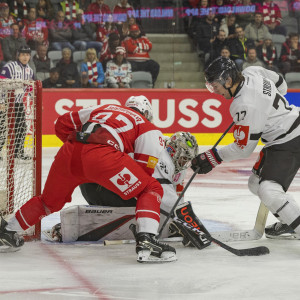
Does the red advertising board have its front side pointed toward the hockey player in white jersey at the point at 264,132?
yes

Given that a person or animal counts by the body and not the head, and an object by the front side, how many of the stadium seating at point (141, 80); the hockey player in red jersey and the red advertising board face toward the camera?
2

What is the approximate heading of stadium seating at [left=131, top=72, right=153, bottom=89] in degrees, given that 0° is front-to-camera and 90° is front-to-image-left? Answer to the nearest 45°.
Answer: approximately 0°

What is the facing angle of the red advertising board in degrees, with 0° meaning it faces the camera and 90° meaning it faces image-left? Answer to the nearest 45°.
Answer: approximately 0°

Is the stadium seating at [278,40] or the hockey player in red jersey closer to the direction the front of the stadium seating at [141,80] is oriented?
the hockey player in red jersey

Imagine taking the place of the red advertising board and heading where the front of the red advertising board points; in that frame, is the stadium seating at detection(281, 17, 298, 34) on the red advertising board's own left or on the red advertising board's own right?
on the red advertising board's own left

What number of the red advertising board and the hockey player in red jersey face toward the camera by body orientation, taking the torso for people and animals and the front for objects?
1

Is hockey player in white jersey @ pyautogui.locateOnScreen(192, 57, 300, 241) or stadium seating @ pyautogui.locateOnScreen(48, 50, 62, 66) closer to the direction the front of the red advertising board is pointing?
the hockey player in white jersey

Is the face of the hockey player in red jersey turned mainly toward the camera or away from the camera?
away from the camera

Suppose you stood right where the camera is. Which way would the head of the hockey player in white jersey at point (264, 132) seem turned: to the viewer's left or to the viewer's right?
to the viewer's left

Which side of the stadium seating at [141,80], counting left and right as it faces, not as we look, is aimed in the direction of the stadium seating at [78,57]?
right
